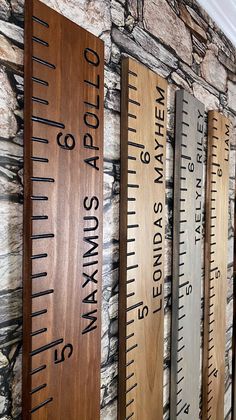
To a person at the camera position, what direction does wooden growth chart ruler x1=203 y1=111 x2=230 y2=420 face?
facing the viewer and to the right of the viewer

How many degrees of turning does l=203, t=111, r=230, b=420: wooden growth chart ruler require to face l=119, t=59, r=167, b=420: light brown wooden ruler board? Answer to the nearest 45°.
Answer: approximately 45° to its right

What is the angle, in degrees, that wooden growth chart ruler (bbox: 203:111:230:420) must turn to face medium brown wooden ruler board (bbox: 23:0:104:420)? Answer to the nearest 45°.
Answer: approximately 45° to its right
